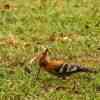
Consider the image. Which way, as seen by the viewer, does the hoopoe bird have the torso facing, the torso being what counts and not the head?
to the viewer's left
